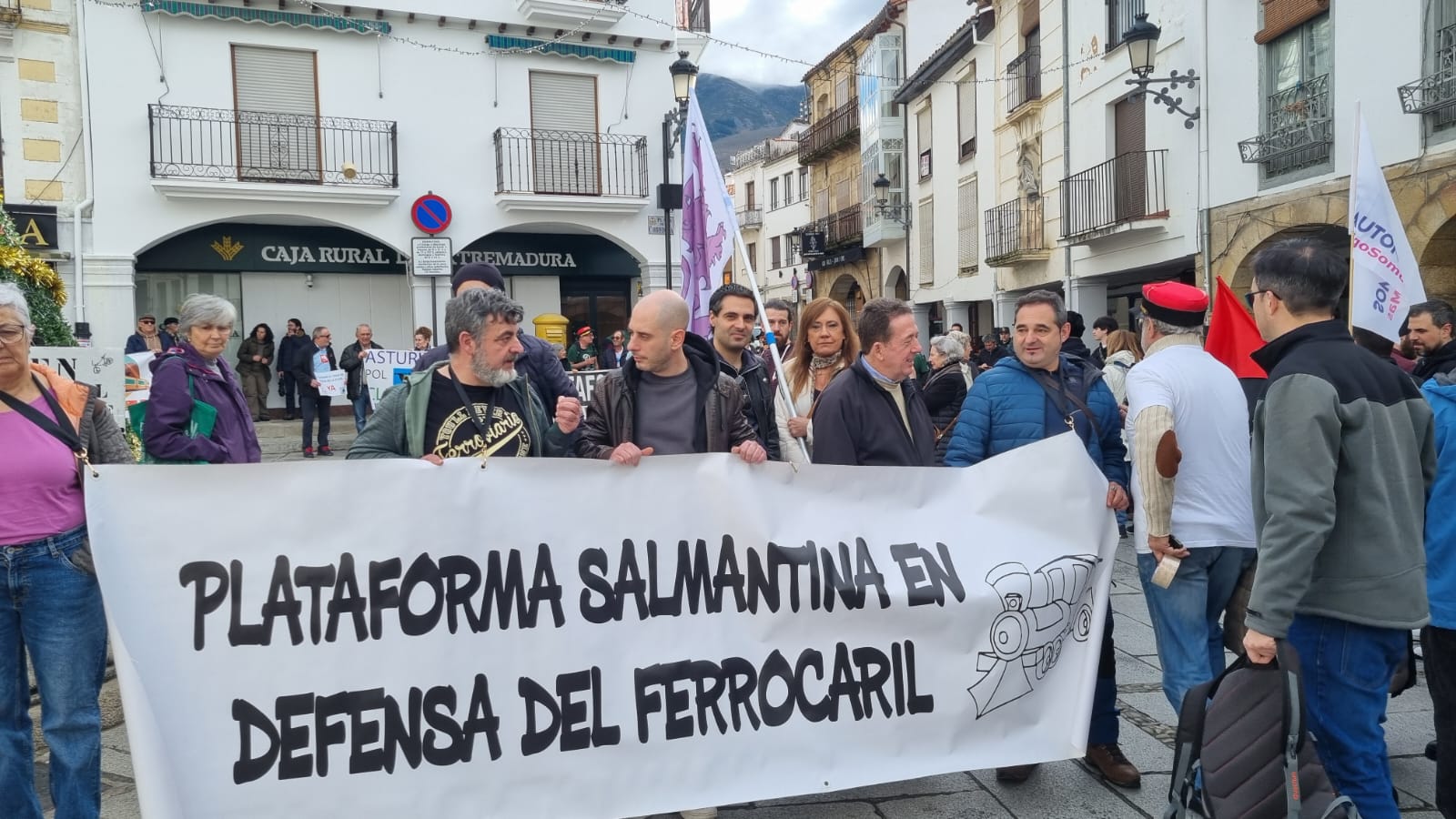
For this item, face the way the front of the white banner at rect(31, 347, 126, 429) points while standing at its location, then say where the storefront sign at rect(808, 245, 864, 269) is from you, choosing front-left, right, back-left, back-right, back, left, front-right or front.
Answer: back-left

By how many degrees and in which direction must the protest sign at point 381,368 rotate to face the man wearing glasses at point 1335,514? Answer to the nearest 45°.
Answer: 0° — it already faces them

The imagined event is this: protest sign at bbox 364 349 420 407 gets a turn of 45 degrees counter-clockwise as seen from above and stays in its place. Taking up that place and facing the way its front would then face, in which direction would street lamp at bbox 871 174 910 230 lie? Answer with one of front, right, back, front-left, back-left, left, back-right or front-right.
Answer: left

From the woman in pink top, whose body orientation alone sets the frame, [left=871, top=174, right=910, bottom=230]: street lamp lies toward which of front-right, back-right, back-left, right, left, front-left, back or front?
back-left

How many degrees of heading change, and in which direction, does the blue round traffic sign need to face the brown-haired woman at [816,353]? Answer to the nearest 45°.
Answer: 0° — it already faces them

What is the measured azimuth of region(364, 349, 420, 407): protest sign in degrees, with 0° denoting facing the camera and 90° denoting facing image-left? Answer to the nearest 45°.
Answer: approximately 0°

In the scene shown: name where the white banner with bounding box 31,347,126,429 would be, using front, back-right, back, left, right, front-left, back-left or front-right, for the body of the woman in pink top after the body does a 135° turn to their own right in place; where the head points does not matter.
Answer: front-right
